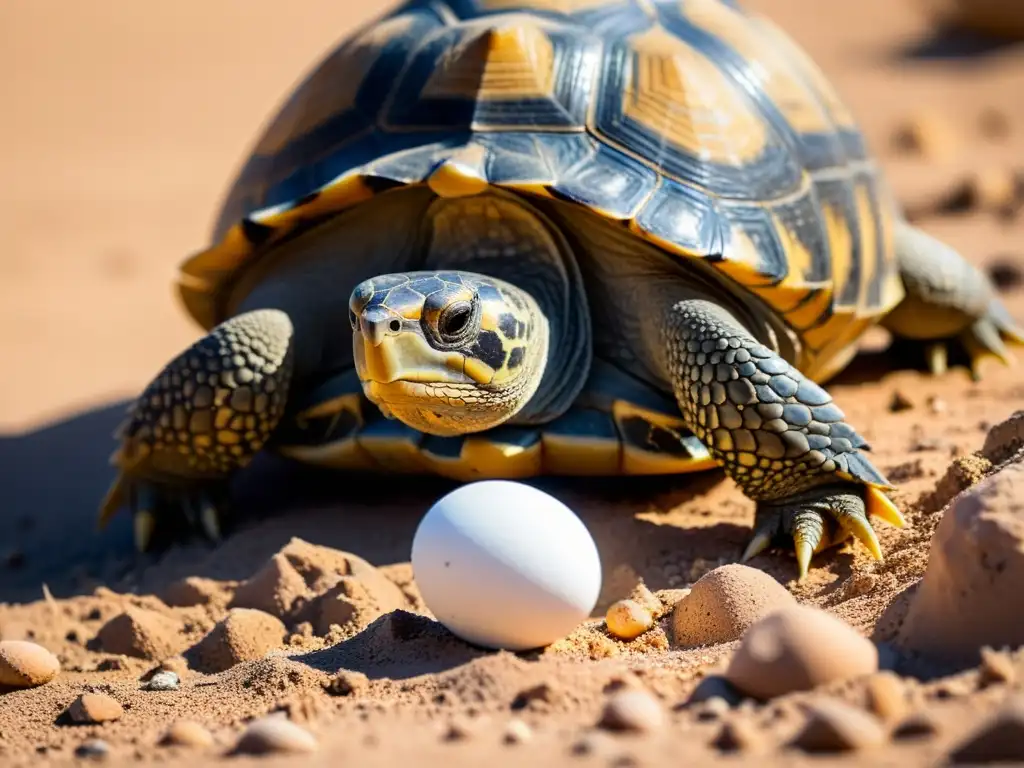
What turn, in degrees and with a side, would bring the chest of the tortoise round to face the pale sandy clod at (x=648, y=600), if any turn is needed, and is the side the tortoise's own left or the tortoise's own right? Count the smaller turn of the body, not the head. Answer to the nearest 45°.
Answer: approximately 45° to the tortoise's own left

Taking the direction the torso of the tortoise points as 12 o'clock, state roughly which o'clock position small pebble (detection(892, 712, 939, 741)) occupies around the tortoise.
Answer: The small pebble is roughly at 10 o'clock from the tortoise.

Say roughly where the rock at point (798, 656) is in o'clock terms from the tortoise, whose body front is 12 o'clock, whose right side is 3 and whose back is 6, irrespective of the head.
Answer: The rock is roughly at 10 o'clock from the tortoise.

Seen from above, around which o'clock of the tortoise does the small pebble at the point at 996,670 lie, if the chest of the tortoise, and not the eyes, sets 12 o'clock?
The small pebble is roughly at 10 o'clock from the tortoise.

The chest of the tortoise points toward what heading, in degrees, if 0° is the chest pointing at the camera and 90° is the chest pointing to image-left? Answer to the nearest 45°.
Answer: approximately 45°

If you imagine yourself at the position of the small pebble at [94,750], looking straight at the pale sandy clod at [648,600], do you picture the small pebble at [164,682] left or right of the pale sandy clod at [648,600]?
left

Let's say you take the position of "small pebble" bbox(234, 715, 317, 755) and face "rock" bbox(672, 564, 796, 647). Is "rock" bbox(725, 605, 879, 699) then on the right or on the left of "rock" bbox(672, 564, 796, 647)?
right
